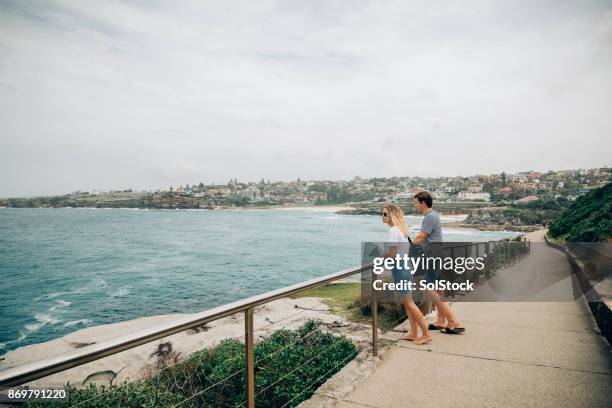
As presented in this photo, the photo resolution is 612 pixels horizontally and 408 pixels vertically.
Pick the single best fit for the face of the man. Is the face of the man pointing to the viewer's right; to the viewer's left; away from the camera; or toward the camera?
to the viewer's left

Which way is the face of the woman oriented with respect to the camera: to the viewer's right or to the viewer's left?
to the viewer's left

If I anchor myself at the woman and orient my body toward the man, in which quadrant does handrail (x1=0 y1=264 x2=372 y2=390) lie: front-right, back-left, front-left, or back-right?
back-right

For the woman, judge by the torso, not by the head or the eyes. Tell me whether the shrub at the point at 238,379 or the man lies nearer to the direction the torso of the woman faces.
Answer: the shrub

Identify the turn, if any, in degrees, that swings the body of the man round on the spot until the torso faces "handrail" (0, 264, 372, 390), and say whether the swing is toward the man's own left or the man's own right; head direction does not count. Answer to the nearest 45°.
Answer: approximately 90° to the man's own left

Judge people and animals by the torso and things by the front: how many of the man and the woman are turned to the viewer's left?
2

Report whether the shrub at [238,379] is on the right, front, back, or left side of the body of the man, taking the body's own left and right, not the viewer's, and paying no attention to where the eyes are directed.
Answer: front

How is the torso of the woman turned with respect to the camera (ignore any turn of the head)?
to the viewer's left

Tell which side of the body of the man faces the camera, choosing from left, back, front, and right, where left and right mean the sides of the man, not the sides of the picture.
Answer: left

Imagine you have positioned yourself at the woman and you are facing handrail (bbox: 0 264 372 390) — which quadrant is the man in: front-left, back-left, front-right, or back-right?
back-left

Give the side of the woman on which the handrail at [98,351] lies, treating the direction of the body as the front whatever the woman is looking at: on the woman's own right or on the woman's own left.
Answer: on the woman's own left

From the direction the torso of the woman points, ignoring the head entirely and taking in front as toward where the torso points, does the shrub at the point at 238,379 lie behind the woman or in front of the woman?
in front

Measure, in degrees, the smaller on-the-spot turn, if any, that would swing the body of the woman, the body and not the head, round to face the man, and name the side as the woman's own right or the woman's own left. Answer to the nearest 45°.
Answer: approximately 135° to the woman's own right
